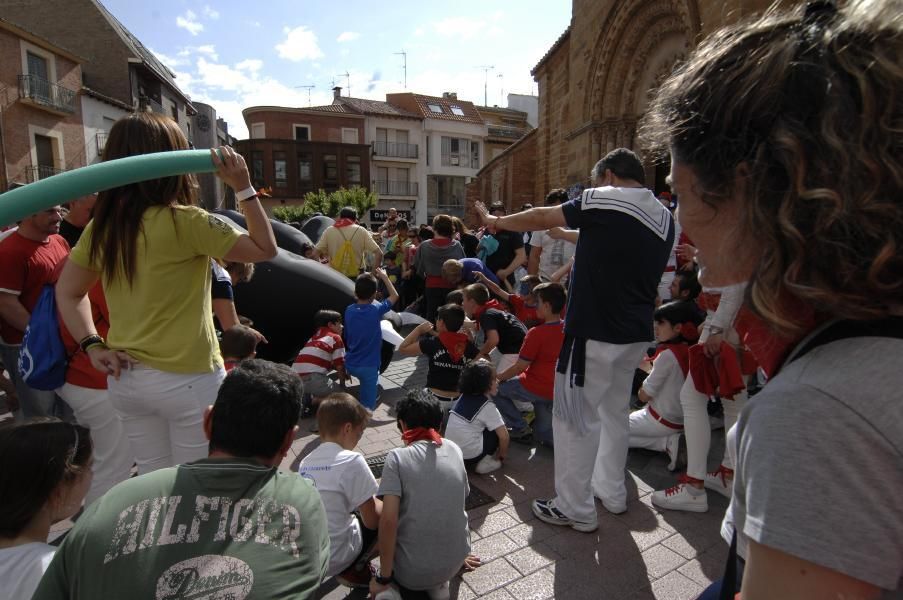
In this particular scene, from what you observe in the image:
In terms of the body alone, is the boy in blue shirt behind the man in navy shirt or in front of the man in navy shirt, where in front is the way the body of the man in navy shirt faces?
in front

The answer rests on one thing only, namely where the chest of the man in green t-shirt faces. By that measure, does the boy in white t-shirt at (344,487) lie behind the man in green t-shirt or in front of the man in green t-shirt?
in front

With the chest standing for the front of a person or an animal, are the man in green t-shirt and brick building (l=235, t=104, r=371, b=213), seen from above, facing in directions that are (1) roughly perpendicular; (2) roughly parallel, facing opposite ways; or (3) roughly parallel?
roughly parallel, facing opposite ways

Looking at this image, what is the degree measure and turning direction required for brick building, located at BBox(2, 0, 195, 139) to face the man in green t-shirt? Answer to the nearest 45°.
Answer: approximately 45° to its right

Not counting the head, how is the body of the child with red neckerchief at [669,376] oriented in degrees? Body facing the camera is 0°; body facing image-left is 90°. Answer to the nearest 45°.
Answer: approximately 90°

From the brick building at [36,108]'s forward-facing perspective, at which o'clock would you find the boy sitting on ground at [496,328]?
The boy sitting on ground is roughly at 1 o'clock from the brick building.

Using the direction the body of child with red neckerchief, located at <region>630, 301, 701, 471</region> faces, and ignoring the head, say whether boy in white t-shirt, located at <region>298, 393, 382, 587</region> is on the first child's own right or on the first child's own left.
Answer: on the first child's own left

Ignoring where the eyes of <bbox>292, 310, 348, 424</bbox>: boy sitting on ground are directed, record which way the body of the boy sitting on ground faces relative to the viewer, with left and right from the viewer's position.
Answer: facing away from the viewer and to the right of the viewer

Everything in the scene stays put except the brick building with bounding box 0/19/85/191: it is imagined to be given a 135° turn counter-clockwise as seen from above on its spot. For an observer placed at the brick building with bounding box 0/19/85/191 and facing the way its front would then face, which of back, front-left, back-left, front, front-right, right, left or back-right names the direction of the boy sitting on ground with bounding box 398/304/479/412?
back

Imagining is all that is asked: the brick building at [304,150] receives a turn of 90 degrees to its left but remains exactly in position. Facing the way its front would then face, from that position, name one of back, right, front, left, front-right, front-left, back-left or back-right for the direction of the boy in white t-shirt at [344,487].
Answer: right

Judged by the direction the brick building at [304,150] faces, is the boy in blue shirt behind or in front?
in front

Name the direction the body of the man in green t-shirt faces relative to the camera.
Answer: away from the camera

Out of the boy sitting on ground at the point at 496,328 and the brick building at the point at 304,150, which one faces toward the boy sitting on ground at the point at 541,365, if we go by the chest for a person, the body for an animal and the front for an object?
the brick building

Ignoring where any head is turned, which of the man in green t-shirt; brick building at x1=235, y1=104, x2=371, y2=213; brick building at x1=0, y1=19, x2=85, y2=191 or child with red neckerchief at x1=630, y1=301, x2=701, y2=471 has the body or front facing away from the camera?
the man in green t-shirt

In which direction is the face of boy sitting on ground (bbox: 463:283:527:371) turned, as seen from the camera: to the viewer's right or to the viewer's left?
to the viewer's left

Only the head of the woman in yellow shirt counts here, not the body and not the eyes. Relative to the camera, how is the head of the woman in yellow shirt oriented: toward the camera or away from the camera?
away from the camera

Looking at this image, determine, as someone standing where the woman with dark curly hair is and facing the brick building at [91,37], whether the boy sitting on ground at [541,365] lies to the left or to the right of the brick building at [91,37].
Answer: right
